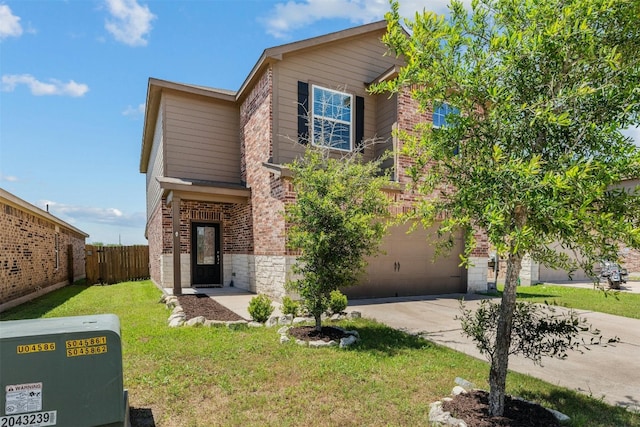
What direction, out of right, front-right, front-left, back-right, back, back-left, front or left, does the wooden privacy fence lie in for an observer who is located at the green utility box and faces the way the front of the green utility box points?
back

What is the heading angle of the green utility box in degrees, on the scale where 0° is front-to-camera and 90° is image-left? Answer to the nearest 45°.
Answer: approximately 0°

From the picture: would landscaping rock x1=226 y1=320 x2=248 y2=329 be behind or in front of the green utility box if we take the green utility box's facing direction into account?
behind
